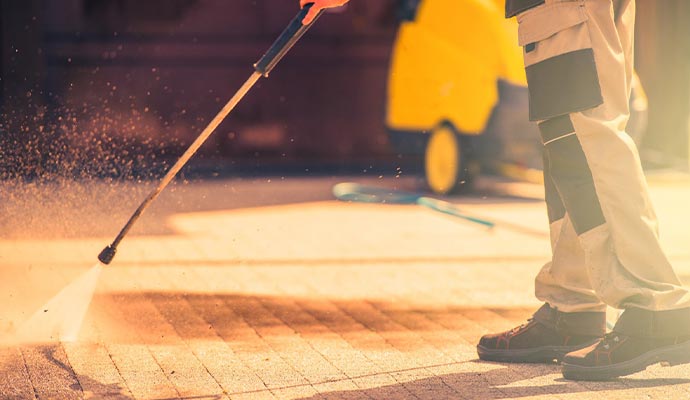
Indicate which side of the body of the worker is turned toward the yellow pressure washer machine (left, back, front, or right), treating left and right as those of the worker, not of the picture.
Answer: right

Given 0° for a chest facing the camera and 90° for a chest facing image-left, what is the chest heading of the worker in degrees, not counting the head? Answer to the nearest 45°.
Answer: approximately 90°
